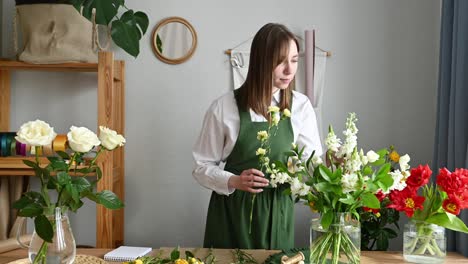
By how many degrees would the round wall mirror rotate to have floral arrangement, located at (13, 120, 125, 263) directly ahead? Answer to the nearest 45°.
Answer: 0° — it already faces it

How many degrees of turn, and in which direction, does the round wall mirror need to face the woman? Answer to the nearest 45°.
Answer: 0° — it already faces them

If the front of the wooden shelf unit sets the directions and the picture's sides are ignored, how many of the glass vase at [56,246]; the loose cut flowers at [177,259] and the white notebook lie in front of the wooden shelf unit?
3

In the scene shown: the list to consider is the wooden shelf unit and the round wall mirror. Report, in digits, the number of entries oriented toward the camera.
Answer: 2

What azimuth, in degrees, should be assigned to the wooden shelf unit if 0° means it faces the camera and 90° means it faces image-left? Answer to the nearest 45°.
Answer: approximately 0°

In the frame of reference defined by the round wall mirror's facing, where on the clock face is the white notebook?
The white notebook is roughly at 12 o'clock from the round wall mirror.

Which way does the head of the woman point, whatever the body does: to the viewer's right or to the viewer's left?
to the viewer's right
